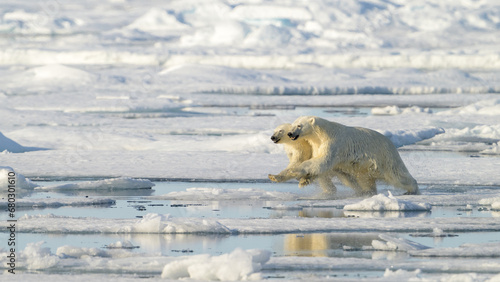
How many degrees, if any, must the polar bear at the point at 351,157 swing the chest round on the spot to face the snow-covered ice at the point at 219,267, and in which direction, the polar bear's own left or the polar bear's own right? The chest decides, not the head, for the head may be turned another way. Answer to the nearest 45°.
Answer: approximately 90° to the polar bear's own left

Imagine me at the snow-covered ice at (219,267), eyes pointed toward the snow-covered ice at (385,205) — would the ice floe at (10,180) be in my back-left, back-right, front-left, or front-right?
front-left

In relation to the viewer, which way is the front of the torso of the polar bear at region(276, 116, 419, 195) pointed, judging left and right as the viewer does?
facing to the left of the viewer

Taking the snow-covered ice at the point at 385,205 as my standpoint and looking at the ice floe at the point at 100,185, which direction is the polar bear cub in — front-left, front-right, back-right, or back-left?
front-right

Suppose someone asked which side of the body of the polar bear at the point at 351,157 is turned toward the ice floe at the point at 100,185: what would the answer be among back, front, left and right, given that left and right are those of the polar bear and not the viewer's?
front

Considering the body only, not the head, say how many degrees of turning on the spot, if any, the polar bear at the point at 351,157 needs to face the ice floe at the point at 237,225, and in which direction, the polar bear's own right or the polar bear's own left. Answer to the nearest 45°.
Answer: approximately 45° to the polar bear's own left

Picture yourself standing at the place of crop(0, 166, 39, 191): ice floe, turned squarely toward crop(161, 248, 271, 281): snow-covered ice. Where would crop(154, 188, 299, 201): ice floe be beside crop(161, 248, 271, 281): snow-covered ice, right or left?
left

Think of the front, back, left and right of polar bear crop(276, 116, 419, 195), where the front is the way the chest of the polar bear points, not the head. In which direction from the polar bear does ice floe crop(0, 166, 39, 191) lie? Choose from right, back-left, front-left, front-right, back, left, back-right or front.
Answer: front

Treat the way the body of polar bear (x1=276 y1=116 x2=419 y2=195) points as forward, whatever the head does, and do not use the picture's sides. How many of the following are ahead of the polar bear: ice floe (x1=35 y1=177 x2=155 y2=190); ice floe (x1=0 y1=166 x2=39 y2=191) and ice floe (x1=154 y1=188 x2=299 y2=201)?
3

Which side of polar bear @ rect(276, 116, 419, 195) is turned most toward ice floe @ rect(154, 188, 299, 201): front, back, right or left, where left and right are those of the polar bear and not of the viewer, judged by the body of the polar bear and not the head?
front
